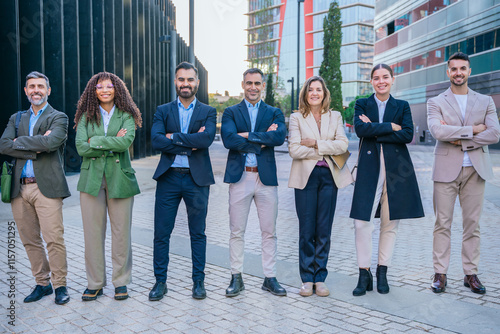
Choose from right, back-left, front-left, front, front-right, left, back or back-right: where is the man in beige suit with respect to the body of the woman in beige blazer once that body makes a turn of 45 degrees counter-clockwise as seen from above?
front-left

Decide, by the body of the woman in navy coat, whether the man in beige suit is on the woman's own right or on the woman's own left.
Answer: on the woman's own left

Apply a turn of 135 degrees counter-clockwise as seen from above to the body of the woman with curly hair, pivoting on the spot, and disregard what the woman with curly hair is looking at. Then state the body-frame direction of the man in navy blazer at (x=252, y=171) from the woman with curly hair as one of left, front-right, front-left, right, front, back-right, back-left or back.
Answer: front-right

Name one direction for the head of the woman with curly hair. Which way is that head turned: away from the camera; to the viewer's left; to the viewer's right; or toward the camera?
toward the camera

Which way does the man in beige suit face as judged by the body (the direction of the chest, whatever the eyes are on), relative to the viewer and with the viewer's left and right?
facing the viewer

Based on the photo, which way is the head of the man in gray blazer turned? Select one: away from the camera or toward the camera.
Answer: toward the camera

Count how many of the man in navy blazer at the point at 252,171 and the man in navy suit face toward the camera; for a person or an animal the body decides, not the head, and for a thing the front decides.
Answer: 2

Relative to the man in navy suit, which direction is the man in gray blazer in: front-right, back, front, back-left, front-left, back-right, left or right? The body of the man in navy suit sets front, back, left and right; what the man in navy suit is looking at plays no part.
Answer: right

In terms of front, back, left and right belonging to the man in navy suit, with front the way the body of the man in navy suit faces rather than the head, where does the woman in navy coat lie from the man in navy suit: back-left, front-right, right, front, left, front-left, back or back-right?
left

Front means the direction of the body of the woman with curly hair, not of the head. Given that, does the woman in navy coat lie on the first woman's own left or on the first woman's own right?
on the first woman's own left

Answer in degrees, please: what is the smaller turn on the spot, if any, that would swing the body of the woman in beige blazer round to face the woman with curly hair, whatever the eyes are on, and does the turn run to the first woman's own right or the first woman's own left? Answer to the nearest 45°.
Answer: approximately 90° to the first woman's own right

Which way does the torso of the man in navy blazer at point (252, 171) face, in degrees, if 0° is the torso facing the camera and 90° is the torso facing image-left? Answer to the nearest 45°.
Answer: approximately 0°

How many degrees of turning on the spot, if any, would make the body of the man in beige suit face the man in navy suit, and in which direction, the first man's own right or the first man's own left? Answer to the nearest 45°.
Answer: approximately 45° to the first man's own right

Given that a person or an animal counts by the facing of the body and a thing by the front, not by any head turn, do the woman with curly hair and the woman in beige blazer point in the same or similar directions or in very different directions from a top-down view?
same or similar directions

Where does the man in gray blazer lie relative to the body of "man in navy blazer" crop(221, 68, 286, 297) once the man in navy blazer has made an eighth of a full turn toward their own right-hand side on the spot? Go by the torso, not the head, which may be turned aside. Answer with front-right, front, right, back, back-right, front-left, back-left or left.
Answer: front-right

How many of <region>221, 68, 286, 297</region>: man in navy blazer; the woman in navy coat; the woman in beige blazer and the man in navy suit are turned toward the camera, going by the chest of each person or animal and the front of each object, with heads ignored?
4

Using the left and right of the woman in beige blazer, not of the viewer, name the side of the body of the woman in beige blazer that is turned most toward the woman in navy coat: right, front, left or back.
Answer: left

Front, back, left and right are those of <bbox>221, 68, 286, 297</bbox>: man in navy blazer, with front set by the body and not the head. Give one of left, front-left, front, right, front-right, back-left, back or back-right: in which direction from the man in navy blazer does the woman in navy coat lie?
left

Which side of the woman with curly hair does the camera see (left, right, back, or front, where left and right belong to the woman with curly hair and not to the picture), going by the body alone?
front
